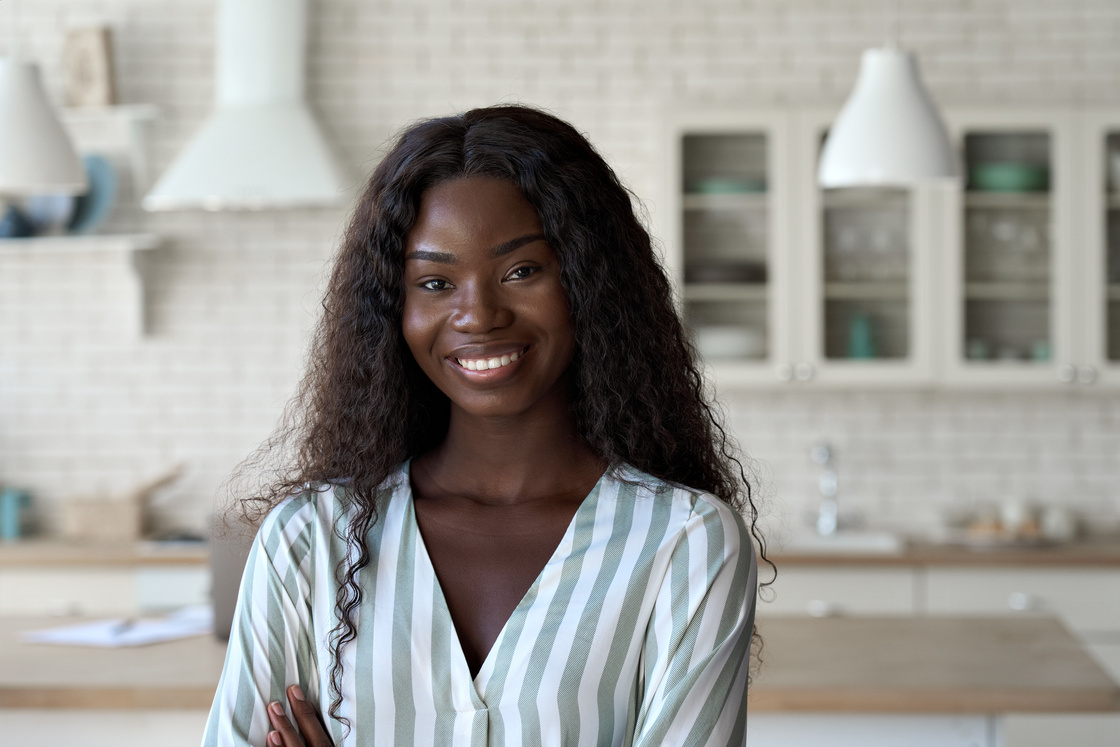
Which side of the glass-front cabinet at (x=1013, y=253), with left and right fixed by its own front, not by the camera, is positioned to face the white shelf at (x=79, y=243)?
right

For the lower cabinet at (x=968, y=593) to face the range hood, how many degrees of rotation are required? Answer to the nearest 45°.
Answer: approximately 90° to its right

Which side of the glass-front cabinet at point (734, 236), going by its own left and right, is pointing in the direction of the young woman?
front

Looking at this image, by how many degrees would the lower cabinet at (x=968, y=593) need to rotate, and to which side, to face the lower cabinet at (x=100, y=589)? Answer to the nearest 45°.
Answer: approximately 90° to its right

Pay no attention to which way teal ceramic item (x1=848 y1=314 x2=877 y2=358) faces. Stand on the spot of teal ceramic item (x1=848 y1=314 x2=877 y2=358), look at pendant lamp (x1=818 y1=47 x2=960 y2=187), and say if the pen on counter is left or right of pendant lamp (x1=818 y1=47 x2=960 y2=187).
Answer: right

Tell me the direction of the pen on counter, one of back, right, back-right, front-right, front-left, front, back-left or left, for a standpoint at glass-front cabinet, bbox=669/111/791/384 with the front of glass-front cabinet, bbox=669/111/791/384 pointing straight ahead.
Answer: front-right

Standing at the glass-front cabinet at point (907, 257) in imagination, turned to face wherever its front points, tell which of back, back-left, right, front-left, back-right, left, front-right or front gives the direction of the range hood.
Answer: right

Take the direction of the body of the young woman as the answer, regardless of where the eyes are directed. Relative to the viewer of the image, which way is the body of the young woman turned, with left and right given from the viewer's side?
facing the viewer

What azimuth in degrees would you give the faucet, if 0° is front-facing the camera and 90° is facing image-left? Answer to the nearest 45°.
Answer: approximately 45°

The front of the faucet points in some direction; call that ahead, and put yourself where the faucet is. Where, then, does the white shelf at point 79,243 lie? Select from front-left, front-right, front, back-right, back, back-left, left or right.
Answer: front-right

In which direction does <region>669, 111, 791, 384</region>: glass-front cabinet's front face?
toward the camera

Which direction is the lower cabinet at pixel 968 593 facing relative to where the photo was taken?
toward the camera
